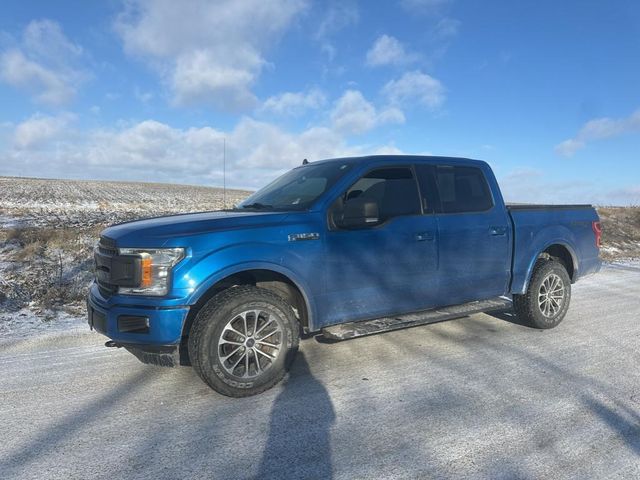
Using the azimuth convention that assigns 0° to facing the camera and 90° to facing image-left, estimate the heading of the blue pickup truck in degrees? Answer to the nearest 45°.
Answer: approximately 45°
